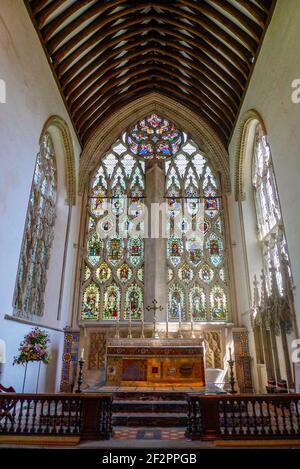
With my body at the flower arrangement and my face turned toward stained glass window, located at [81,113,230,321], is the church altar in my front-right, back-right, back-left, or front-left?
front-right

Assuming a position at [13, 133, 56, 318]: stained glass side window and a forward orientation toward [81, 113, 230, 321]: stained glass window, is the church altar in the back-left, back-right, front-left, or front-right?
front-right

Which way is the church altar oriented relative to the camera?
toward the camera

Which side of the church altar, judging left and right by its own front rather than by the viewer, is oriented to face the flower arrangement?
right
